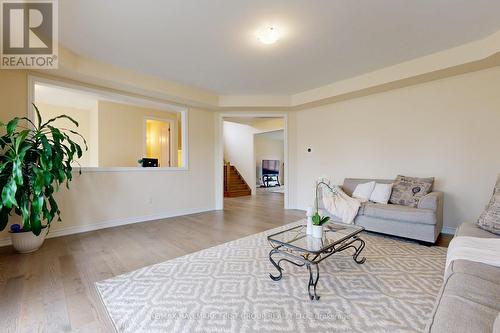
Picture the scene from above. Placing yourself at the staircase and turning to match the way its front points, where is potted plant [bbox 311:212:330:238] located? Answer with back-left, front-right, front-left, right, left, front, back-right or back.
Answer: front-right

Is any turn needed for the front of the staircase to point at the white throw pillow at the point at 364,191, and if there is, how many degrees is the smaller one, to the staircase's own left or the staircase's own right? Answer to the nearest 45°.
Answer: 0° — it already faces it

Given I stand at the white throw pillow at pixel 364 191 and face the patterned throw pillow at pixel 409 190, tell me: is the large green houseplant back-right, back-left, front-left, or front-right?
back-right

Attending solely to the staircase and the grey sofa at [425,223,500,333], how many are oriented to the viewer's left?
1

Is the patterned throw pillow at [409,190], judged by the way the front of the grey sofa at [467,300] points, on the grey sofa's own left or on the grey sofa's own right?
on the grey sofa's own right

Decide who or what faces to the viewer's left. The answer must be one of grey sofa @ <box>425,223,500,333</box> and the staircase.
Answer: the grey sofa

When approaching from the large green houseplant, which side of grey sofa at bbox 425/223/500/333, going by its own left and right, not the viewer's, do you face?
front

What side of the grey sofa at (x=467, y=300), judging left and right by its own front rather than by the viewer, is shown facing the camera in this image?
left

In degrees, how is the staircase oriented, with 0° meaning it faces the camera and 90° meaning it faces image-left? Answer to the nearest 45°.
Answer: approximately 315°

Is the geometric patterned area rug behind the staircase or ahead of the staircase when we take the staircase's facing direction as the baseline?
ahead

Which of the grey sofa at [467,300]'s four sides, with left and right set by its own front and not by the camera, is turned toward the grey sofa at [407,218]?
right

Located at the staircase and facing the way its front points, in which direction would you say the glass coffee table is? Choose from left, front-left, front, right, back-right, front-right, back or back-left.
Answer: front-right

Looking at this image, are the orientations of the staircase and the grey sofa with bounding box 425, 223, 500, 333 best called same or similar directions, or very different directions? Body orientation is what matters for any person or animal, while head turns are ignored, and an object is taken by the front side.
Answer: very different directions
